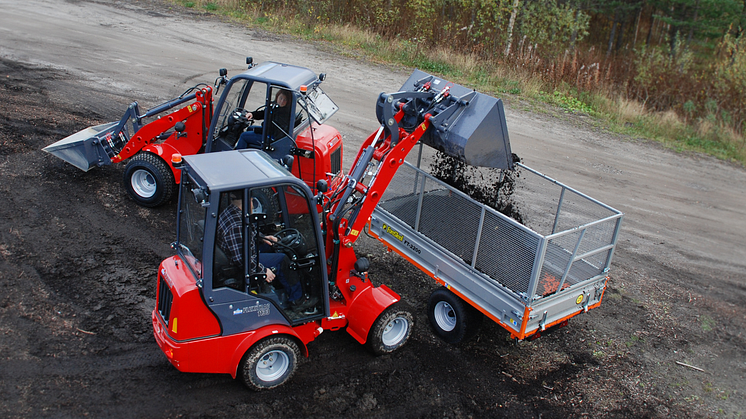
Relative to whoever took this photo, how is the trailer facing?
facing away from the viewer and to the left of the viewer

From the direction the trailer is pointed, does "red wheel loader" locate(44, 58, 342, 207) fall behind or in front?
in front
